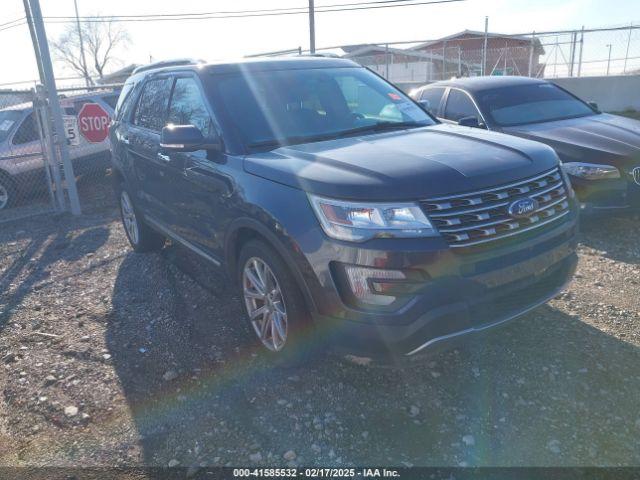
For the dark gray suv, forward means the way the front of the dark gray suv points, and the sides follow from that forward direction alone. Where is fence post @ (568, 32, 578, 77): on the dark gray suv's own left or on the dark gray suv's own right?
on the dark gray suv's own left

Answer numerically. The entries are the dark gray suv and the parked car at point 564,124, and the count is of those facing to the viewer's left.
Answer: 0

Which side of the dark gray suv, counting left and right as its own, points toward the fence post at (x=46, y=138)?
back

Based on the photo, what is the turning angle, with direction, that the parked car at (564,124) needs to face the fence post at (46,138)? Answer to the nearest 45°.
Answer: approximately 135° to its right

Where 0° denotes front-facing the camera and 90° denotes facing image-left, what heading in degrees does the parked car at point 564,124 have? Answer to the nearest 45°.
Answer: approximately 315°

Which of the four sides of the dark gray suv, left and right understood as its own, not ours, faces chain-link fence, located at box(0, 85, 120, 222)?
back

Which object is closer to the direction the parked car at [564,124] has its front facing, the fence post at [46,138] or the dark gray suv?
the dark gray suv

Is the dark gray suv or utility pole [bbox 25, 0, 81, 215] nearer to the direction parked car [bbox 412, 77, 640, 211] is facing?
the dark gray suv

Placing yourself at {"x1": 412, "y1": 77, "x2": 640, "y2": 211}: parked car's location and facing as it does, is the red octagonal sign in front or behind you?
behind

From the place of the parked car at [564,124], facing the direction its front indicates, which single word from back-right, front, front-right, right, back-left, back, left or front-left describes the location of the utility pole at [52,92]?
back-right

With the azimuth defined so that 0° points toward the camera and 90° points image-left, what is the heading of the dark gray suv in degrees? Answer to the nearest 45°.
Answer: approximately 315°

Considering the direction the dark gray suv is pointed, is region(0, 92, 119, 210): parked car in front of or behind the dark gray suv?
behind

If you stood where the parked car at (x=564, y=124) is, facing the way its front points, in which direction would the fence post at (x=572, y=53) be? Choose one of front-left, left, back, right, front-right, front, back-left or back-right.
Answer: back-left

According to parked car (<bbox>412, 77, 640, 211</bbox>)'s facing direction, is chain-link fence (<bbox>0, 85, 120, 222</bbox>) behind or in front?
behind
